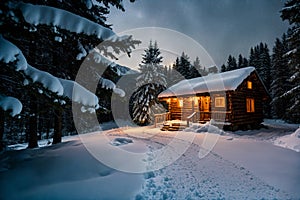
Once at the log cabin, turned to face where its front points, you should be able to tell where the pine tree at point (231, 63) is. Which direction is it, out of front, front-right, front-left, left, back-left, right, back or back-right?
back-right

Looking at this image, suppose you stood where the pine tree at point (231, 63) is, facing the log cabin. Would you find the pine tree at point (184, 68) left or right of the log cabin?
right

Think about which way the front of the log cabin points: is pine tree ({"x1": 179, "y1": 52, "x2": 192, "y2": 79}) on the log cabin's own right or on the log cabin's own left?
on the log cabin's own right

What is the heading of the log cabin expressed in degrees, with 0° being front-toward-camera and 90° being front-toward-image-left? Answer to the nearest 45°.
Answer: approximately 45°

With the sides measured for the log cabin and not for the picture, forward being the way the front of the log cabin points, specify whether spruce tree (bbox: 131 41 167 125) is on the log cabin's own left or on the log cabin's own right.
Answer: on the log cabin's own right

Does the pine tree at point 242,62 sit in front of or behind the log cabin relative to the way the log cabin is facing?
behind

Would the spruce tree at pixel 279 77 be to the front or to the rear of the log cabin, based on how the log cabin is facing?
to the rear
